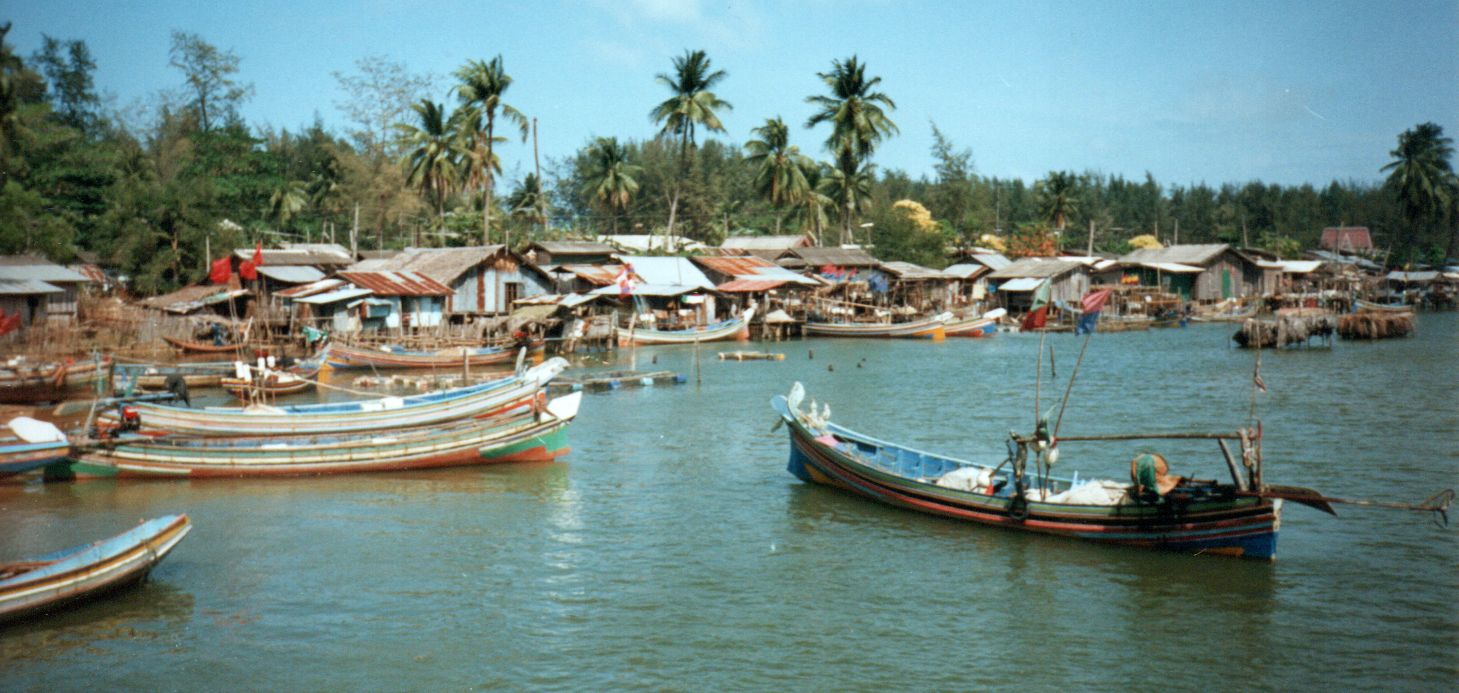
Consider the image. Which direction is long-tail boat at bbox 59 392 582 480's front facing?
to the viewer's right

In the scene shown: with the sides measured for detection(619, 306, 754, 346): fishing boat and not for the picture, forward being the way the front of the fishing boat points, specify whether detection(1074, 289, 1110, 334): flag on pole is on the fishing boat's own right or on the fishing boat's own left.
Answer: on the fishing boat's own right

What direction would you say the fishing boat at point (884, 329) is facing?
to the viewer's right

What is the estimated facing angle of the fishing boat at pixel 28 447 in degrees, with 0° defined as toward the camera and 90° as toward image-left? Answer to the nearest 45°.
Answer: approximately 270°

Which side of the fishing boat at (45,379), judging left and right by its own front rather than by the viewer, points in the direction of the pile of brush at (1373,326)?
front

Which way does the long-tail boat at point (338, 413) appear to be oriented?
to the viewer's right

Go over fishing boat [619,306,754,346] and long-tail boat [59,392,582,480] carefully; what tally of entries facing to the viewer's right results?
2

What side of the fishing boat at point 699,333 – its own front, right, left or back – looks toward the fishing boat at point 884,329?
front

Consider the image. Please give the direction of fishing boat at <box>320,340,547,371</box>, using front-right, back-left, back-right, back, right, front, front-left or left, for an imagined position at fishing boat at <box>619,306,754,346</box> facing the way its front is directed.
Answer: back-right

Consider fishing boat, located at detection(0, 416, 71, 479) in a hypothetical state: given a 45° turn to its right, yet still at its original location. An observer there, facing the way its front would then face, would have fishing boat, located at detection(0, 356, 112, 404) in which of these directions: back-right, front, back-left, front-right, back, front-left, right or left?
back-left

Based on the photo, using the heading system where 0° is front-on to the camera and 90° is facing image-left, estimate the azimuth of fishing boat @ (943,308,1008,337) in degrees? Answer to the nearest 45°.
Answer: approximately 270°

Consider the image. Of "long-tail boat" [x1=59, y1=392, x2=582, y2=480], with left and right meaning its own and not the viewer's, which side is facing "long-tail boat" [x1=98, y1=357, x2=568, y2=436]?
left

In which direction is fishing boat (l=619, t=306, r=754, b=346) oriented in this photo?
to the viewer's right
